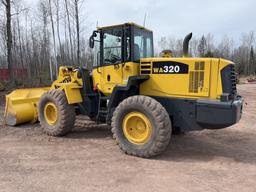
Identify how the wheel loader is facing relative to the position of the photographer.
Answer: facing away from the viewer and to the left of the viewer
